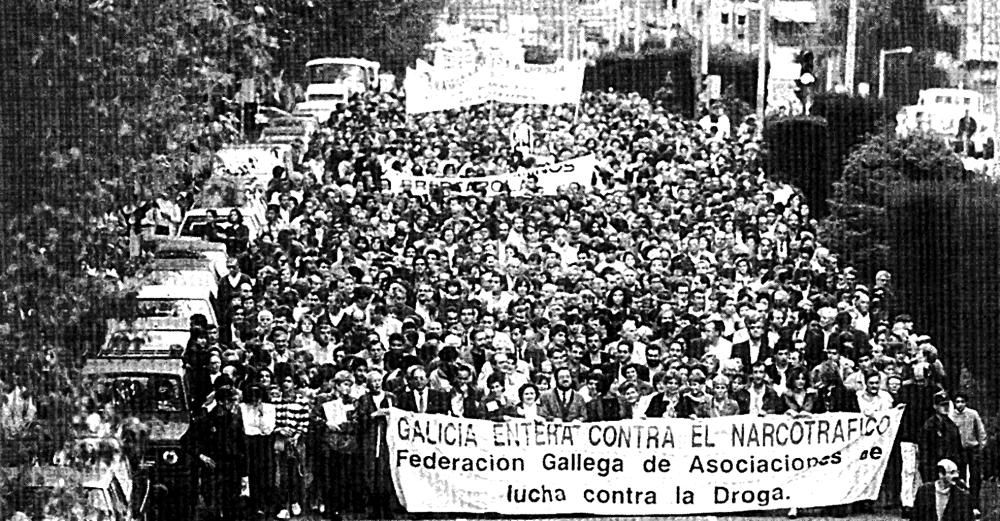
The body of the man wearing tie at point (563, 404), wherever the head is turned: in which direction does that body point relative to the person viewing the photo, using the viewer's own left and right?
facing the viewer

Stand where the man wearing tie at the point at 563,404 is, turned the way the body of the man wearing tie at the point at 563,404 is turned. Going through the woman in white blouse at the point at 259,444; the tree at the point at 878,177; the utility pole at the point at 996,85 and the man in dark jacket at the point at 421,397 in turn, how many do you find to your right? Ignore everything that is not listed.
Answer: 2

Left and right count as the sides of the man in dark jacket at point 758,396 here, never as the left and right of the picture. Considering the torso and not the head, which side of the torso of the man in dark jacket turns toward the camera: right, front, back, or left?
front

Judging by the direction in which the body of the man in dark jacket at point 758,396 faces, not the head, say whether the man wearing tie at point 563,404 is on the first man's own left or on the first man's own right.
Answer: on the first man's own right

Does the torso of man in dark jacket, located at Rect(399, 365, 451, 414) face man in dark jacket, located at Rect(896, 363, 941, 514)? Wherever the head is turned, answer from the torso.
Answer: no

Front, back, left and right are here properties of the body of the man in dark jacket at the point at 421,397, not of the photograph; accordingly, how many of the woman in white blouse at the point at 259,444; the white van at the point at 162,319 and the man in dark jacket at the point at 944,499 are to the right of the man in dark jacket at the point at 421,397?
2

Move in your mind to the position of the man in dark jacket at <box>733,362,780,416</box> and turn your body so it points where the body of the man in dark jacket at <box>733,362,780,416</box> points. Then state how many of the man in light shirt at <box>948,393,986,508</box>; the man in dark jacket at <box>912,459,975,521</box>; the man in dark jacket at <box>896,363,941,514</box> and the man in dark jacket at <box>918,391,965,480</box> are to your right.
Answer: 0

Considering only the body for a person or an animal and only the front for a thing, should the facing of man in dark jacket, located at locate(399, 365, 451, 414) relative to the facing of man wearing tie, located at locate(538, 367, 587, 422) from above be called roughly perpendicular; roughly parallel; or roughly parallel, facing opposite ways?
roughly parallel

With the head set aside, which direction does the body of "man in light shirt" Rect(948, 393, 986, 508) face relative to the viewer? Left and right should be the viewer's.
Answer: facing the viewer and to the left of the viewer

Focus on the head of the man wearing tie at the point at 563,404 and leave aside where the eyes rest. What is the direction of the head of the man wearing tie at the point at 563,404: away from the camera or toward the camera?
toward the camera

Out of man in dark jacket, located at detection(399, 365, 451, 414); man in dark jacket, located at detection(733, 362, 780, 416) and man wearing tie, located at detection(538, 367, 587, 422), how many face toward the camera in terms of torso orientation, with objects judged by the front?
3

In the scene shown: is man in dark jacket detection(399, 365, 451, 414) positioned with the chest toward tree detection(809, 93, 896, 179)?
no
